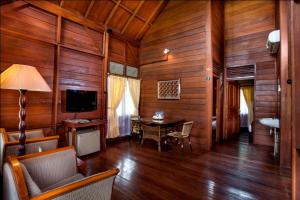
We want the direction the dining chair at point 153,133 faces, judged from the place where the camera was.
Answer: facing away from the viewer and to the right of the viewer

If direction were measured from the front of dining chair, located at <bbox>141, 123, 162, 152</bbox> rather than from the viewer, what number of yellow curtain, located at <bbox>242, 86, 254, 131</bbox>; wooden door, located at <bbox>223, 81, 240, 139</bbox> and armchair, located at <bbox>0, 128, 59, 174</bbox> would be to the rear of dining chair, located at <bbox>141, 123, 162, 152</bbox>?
1

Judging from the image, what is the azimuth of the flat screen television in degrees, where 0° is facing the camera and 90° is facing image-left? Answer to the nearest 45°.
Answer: approximately 315°

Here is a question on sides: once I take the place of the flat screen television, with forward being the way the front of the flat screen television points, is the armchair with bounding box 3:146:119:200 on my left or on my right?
on my right

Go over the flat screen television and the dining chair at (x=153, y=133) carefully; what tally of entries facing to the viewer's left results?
0

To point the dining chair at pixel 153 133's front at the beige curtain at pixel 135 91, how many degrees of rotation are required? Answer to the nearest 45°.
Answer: approximately 90° to its left

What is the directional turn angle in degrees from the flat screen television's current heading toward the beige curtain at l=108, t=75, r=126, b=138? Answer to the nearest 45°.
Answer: approximately 90° to its left

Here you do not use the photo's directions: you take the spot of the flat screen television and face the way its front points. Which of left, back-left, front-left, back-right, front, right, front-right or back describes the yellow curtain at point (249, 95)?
front-left

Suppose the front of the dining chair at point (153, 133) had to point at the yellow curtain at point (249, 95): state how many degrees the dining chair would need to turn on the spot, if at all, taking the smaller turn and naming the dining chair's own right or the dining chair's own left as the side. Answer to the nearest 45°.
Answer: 0° — it already faces it

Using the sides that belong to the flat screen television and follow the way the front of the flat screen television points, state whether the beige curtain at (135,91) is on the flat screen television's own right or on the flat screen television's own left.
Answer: on the flat screen television's own left

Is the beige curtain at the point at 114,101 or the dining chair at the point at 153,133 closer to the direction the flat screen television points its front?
the dining chair
